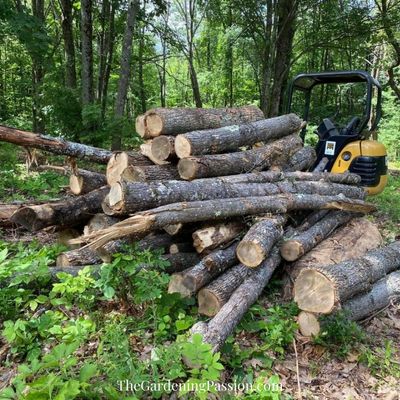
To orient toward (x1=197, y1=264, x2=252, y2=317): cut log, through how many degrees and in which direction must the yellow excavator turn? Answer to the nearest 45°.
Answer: approximately 90° to its left

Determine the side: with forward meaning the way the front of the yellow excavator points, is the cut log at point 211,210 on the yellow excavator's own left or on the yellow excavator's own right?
on the yellow excavator's own left

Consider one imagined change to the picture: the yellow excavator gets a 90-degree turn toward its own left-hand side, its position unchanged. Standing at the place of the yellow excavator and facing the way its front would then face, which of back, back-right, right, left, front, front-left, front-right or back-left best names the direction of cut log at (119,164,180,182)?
front-right

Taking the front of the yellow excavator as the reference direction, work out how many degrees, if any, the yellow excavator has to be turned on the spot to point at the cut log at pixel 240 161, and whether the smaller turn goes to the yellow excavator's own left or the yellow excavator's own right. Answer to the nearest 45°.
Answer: approximately 45° to the yellow excavator's own left

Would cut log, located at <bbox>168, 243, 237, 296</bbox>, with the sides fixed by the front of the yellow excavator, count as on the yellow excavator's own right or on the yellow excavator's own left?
on the yellow excavator's own left

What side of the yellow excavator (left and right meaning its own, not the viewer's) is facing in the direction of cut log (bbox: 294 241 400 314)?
left

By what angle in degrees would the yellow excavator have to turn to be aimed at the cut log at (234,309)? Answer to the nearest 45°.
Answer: approximately 90° to its left

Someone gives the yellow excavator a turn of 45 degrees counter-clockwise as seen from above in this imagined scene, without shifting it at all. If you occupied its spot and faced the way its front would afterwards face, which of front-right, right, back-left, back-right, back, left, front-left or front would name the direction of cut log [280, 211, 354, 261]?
front-left

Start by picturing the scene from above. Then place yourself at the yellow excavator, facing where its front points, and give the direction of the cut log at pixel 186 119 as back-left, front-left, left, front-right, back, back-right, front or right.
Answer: front-left

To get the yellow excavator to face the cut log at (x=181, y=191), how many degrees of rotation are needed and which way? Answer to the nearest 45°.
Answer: approximately 45° to its left

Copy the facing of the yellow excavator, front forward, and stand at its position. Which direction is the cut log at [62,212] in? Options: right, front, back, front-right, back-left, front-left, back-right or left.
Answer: front-left

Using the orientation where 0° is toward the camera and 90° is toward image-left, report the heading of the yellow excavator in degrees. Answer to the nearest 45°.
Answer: approximately 90°
